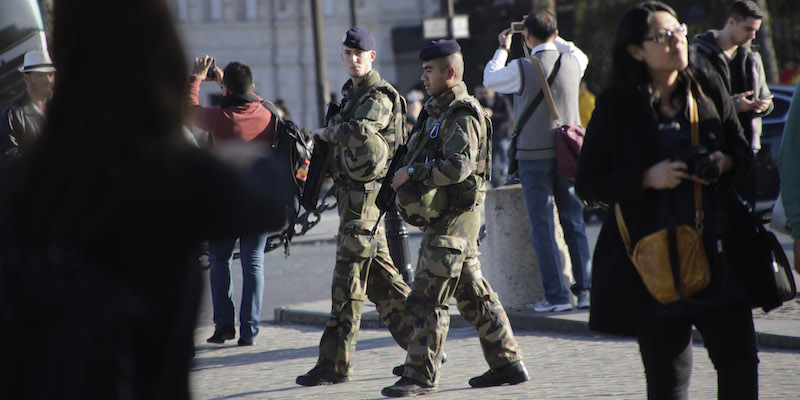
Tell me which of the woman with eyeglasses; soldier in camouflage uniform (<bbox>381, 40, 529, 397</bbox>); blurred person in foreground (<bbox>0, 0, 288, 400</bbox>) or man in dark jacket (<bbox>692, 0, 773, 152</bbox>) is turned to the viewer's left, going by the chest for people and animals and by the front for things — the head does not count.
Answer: the soldier in camouflage uniform

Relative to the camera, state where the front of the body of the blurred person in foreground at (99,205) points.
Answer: away from the camera

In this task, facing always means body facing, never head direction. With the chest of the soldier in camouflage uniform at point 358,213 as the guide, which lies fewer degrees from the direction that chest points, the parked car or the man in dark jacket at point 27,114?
the man in dark jacket

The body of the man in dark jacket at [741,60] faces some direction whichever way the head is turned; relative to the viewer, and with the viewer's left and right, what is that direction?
facing the viewer and to the right of the viewer

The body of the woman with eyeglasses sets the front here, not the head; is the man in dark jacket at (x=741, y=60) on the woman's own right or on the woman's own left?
on the woman's own left

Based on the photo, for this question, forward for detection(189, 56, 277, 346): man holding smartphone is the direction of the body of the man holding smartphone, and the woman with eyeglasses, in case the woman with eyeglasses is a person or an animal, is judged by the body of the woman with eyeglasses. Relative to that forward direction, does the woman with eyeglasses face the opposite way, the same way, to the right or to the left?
the opposite way

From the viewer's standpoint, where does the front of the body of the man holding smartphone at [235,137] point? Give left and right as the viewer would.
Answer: facing away from the viewer and to the left of the viewer

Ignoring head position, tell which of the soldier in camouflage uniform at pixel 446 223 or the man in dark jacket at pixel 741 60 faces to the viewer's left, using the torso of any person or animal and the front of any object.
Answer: the soldier in camouflage uniform

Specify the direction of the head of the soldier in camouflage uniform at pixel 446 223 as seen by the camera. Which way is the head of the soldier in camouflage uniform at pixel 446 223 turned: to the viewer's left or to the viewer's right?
to the viewer's left

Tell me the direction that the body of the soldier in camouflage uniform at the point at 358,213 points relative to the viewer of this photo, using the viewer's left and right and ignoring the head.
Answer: facing the viewer and to the left of the viewer

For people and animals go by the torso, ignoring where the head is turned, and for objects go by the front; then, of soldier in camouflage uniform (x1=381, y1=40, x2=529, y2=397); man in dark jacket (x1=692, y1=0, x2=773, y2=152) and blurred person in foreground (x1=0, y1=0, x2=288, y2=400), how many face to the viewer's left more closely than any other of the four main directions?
1

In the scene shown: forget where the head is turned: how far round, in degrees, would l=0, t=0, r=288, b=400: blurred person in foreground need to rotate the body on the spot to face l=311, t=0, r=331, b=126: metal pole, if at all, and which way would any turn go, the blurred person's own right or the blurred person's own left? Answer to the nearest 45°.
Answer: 0° — they already face it
